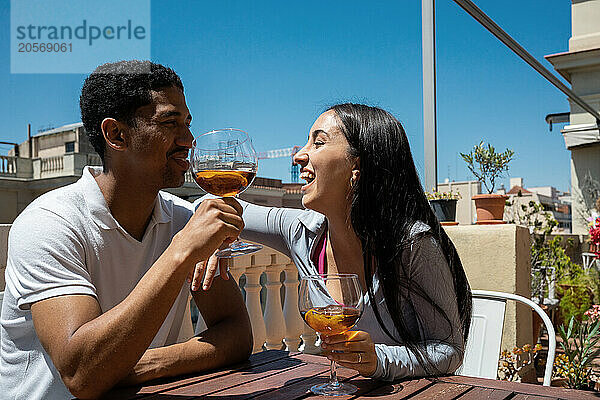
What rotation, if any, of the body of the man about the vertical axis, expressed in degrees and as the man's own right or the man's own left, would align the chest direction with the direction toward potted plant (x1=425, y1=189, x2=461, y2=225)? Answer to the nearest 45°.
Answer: approximately 90° to the man's own left

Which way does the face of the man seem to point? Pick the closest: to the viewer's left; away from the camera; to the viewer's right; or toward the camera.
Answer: to the viewer's right

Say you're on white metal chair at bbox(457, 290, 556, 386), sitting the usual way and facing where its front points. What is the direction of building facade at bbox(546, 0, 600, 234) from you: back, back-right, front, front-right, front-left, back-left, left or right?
back-right

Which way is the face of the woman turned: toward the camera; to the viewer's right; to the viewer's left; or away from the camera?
to the viewer's left

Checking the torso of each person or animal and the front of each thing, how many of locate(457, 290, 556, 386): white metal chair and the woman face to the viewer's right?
0

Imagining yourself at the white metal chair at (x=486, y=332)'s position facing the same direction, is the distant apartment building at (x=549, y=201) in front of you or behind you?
behind

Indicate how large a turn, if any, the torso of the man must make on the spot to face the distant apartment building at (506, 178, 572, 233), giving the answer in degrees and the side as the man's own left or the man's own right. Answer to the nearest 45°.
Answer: approximately 90° to the man's own left

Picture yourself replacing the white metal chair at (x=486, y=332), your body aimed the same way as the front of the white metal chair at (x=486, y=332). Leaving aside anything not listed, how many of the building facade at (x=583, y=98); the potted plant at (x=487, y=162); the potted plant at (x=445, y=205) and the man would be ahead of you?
1

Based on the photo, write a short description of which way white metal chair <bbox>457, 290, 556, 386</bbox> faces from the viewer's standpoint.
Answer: facing the viewer and to the left of the viewer

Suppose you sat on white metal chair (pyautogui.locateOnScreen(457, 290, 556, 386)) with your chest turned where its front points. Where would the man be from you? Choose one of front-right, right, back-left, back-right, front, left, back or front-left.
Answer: front

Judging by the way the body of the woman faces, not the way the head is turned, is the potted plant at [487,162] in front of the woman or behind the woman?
behind
